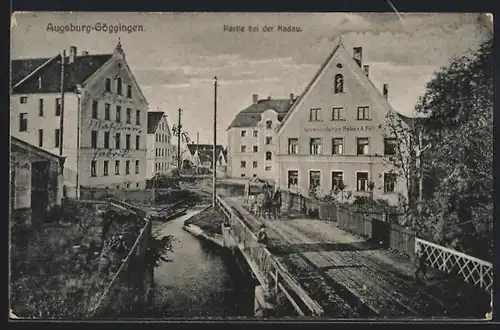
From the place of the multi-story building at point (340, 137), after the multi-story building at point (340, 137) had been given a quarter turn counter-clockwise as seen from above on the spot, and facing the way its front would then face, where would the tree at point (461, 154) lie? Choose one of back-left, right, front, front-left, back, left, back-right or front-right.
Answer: front

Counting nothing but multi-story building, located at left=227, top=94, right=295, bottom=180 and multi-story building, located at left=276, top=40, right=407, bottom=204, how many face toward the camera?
2

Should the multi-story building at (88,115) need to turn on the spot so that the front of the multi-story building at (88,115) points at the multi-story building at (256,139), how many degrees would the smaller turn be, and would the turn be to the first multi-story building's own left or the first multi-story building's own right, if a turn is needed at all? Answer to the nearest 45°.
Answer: approximately 45° to the first multi-story building's own left

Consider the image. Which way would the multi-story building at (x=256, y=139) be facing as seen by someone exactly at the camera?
facing the viewer

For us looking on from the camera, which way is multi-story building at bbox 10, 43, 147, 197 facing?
facing the viewer and to the right of the viewer

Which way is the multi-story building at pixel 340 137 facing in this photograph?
toward the camera

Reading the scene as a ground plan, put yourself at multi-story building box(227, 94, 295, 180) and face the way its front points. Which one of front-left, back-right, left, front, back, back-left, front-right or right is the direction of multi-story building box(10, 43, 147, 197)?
right

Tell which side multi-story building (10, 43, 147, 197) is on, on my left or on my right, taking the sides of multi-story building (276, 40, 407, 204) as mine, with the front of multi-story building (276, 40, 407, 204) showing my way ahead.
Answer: on my right
